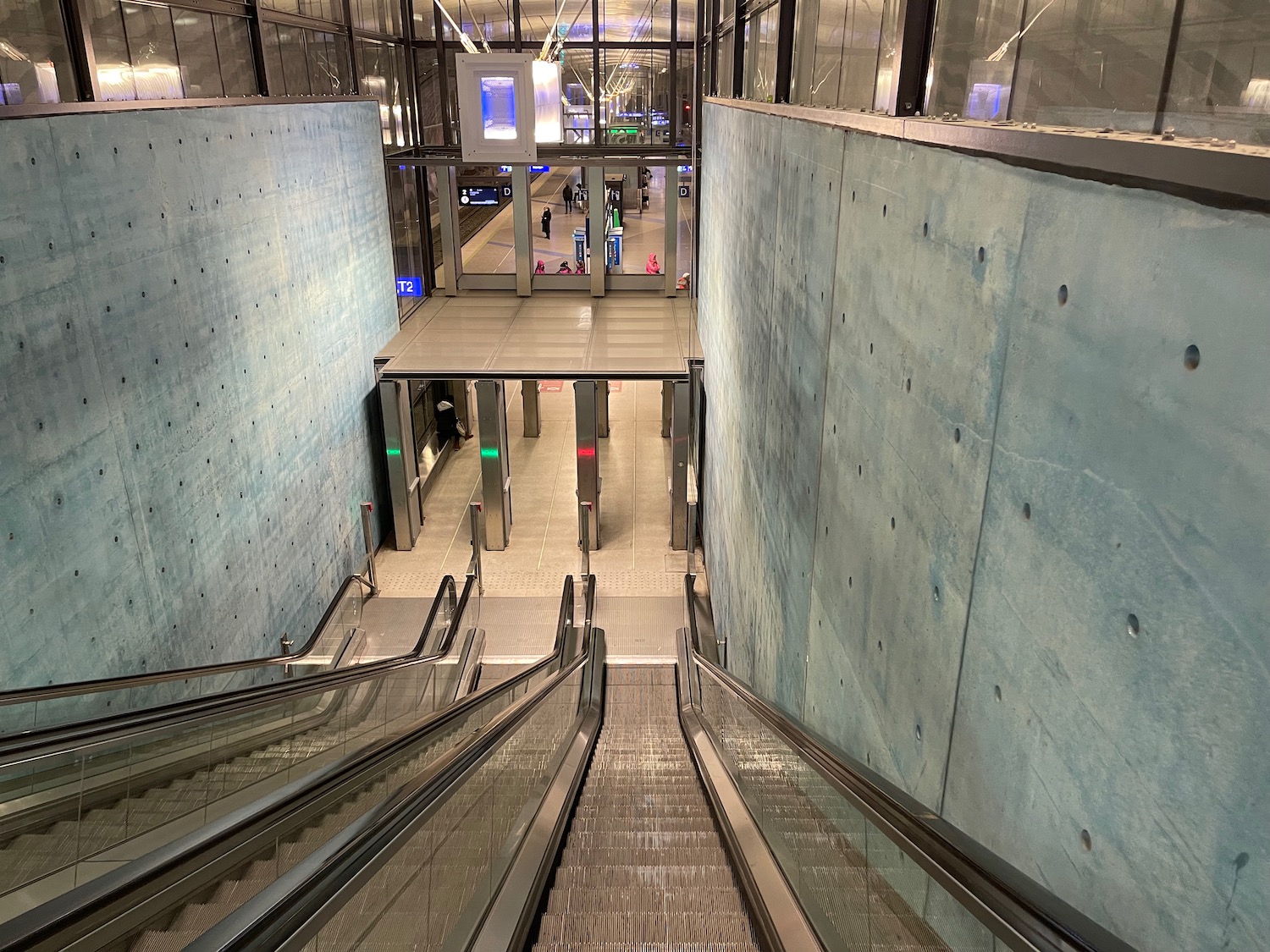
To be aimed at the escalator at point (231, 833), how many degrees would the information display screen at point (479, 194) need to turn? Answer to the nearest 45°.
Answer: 0° — it already faces it

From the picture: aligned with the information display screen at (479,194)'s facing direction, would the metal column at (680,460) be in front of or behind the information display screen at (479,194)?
in front

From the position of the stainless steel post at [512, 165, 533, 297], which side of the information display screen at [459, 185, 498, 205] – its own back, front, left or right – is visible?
front

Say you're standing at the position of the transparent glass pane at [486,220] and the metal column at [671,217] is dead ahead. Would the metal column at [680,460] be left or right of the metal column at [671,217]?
right

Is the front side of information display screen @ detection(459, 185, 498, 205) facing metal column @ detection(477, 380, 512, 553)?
yes

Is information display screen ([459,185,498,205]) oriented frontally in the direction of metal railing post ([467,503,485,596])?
yes

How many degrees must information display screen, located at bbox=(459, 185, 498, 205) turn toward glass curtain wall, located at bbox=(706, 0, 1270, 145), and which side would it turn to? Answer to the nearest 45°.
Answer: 0° — it already faces it

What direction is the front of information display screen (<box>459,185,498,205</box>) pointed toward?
toward the camera

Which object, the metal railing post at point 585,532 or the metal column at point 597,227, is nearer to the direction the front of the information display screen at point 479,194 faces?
the metal railing post
